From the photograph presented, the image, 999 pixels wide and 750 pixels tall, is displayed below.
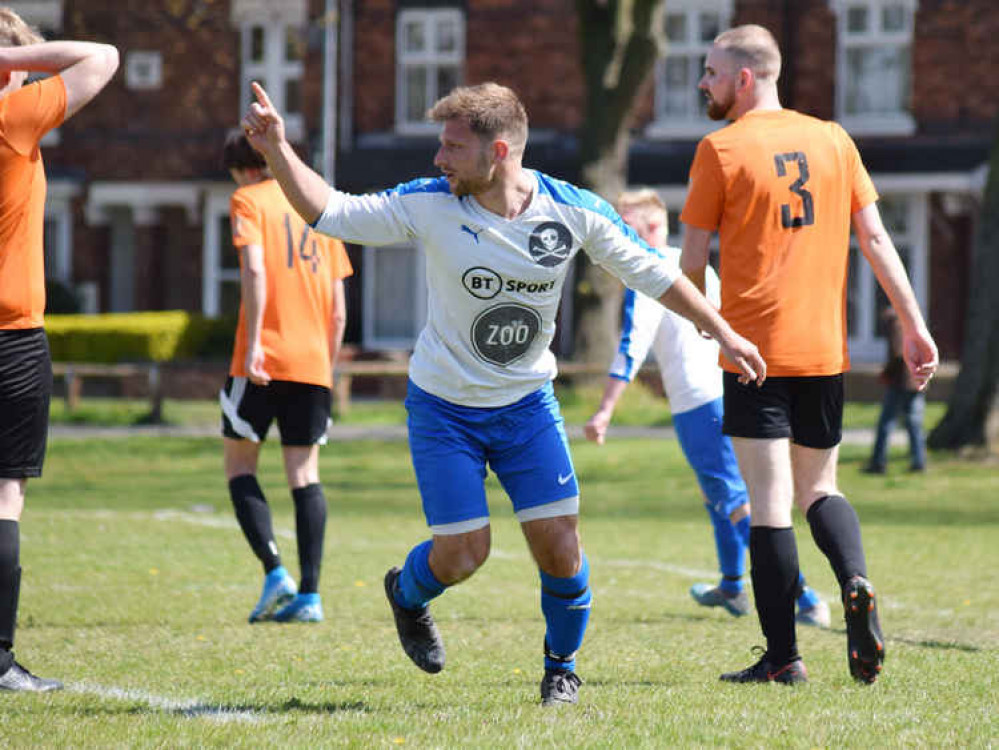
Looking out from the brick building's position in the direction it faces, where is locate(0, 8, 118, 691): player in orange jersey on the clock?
The player in orange jersey is roughly at 12 o'clock from the brick building.

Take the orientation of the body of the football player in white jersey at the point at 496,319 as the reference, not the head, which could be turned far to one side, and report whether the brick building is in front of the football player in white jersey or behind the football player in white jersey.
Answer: behind

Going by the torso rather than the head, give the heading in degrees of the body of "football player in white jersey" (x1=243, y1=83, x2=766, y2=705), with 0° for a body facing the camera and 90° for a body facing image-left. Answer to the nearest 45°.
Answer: approximately 0°

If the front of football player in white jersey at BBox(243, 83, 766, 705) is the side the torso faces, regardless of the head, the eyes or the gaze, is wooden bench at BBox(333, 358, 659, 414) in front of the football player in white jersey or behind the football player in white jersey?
behind

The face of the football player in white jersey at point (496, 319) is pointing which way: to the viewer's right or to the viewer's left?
to the viewer's left

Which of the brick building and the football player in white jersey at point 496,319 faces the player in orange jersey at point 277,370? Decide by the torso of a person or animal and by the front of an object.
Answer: the brick building

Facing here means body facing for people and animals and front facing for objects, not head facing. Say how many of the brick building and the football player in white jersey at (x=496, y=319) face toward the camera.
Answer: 2

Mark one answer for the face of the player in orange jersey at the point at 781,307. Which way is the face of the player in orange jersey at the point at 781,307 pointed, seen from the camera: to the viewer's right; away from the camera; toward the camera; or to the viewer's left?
to the viewer's left

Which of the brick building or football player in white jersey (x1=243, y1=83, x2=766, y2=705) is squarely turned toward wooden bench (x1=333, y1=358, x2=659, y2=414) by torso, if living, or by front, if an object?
the brick building

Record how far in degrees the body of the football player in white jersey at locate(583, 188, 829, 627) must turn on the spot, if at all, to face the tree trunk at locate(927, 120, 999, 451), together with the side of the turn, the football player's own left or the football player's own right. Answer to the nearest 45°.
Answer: approximately 135° to the football player's own right

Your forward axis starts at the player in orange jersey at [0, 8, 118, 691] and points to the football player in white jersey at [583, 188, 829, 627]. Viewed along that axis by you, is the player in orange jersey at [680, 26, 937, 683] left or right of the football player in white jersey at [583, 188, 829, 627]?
right

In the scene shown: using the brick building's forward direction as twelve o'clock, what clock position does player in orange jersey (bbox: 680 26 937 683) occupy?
The player in orange jersey is roughly at 12 o'clock from the brick building.

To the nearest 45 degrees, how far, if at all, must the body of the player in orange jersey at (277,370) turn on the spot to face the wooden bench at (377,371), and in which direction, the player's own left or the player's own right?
approximately 45° to the player's own right

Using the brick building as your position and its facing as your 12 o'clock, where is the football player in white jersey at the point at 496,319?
The football player in white jersey is roughly at 12 o'clock from the brick building.
